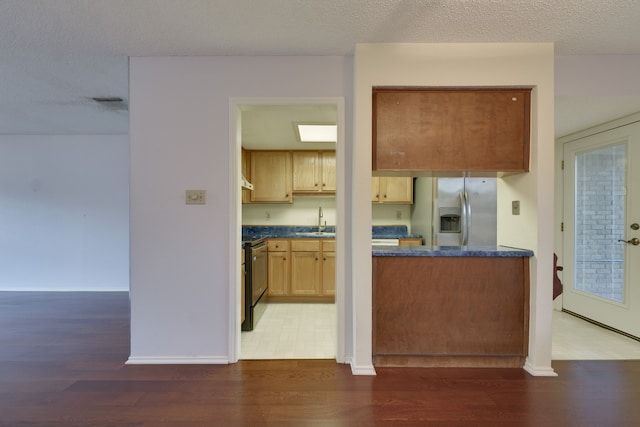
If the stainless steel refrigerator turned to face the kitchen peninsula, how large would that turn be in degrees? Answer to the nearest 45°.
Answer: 0° — it already faces it

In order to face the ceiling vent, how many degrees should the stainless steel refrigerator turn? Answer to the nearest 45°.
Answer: approximately 45° to its right

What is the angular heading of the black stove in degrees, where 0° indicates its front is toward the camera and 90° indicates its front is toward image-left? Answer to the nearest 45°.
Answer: approximately 270°

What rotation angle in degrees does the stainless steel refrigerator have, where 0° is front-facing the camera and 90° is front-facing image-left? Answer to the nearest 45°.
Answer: approximately 0°

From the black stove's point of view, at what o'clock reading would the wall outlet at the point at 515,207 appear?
The wall outlet is roughly at 1 o'clock from the black stove.

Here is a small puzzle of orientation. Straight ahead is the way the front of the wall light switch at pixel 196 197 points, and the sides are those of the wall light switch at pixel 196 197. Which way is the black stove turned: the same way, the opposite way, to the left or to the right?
to the left

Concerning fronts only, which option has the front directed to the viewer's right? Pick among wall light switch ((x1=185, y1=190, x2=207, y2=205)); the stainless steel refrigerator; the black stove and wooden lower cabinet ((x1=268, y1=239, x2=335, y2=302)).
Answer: the black stove
